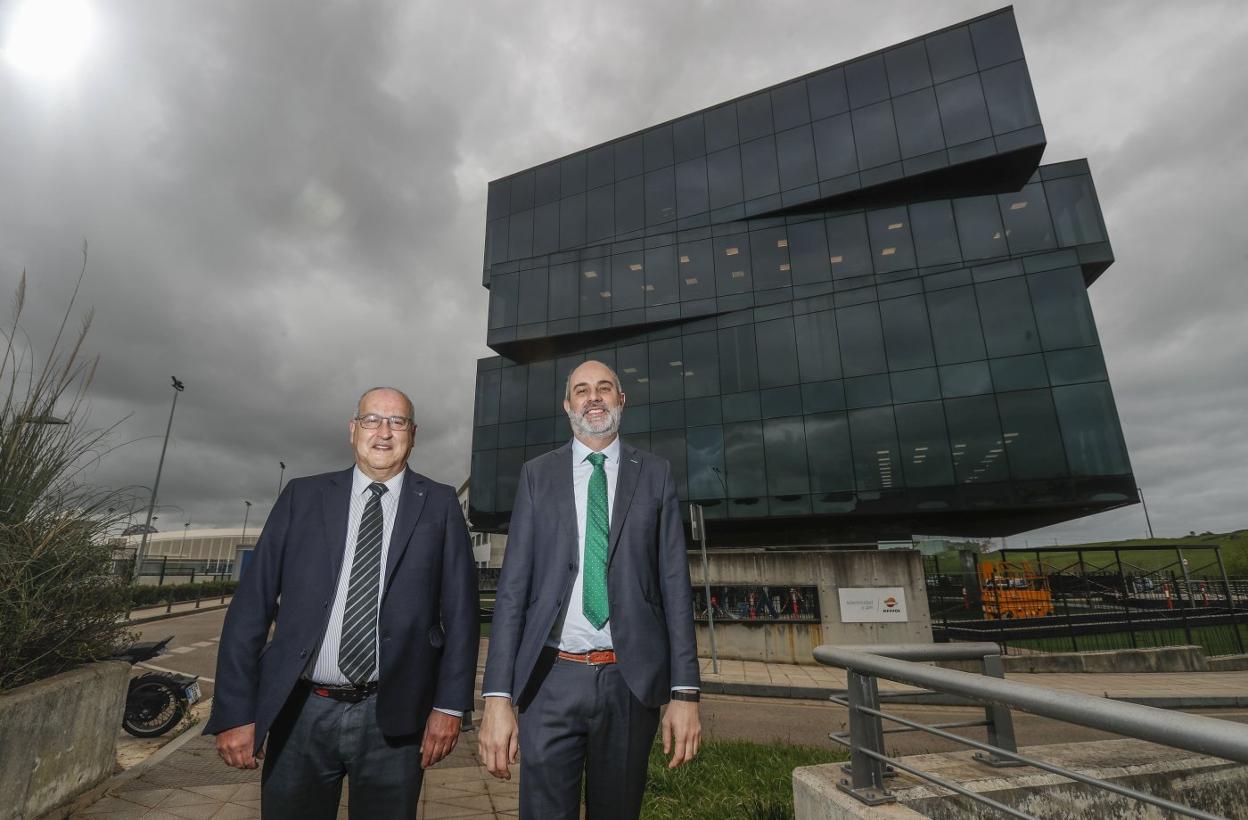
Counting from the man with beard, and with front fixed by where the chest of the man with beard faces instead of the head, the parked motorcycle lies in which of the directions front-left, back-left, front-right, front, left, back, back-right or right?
back-right

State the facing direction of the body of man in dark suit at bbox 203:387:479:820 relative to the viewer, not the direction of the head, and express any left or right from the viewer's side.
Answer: facing the viewer

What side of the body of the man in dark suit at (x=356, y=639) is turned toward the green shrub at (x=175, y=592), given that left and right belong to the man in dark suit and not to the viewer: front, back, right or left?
back

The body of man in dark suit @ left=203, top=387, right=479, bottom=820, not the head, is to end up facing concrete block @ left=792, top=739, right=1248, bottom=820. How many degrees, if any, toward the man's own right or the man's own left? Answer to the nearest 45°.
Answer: approximately 90° to the man's own left

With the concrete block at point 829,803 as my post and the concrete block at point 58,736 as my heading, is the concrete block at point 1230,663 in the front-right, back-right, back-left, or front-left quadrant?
back-right

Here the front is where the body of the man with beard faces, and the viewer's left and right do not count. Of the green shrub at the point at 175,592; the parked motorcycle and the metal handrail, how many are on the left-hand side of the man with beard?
1

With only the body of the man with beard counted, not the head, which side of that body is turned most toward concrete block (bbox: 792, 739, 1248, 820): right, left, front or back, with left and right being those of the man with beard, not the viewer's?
left

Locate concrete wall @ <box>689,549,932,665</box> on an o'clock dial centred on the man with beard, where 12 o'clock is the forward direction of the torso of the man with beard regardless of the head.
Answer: The concrete wall is roughly at 7 o'clock from the man with beard.

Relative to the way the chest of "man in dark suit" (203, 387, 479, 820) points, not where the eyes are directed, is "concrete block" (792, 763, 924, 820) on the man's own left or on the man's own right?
on the man's own left

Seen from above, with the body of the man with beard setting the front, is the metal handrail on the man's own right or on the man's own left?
on the man's own left

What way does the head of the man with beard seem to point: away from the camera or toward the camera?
toward the camera

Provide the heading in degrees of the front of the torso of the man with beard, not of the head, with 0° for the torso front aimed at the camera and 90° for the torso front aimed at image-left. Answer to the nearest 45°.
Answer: approximately 0°
